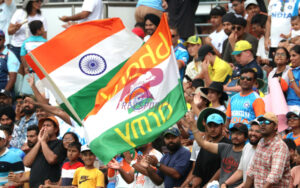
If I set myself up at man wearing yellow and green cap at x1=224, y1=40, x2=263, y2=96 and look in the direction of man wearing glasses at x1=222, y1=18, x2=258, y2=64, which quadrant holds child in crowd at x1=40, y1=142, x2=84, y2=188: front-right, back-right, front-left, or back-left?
back-left

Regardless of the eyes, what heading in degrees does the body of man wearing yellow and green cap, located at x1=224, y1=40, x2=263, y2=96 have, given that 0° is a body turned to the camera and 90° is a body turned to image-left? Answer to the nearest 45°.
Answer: approximately 45°

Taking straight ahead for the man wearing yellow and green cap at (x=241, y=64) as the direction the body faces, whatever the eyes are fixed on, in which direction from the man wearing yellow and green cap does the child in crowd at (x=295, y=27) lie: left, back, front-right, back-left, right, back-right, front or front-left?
back

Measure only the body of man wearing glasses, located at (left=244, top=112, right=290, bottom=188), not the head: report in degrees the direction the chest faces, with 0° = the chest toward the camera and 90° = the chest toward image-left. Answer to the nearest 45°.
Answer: approximately 45°
